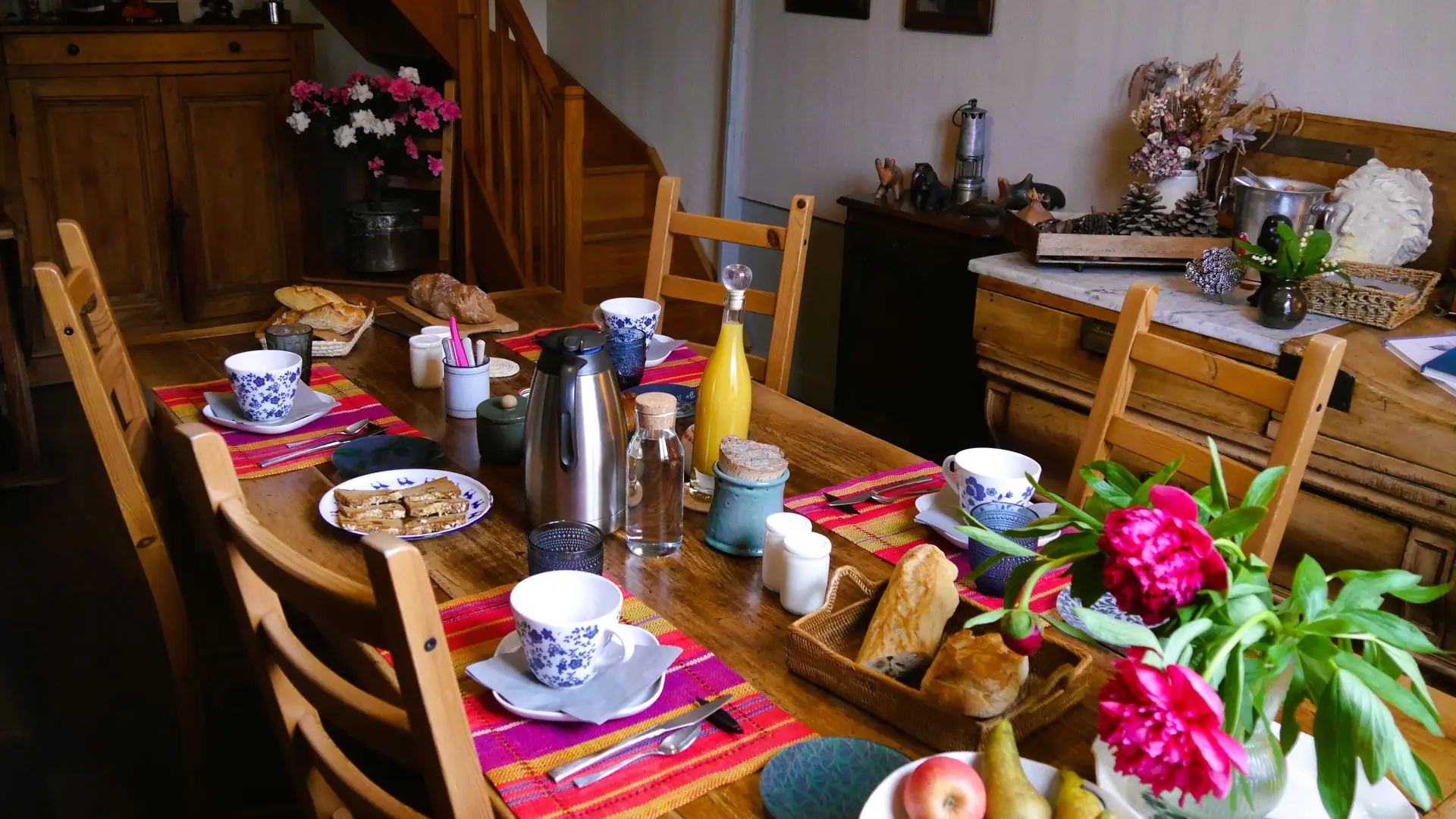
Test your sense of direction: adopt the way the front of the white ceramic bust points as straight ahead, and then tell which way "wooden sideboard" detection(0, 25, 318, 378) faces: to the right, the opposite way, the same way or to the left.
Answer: to the left

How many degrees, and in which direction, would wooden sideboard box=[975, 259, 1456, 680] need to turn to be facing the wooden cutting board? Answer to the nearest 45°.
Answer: approximately 45° to its right

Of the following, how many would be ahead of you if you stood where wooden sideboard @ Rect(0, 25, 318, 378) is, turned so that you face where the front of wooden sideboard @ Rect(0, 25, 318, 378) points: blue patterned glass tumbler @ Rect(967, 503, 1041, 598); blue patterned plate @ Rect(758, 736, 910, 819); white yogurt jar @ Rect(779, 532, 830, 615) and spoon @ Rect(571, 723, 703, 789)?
4

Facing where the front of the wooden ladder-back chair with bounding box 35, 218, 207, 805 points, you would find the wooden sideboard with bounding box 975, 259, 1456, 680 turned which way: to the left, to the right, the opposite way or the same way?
the opposite way

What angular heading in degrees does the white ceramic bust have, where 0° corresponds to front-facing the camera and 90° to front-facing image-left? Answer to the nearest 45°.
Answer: approximately 45°

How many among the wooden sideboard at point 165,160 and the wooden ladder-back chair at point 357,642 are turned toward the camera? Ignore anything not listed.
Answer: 1

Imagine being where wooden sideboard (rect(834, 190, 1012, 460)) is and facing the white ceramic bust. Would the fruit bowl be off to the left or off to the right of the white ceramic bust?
right

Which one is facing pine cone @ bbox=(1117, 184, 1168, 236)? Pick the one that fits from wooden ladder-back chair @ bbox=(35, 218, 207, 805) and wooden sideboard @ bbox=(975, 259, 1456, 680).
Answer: the wooden ladder-back chair
